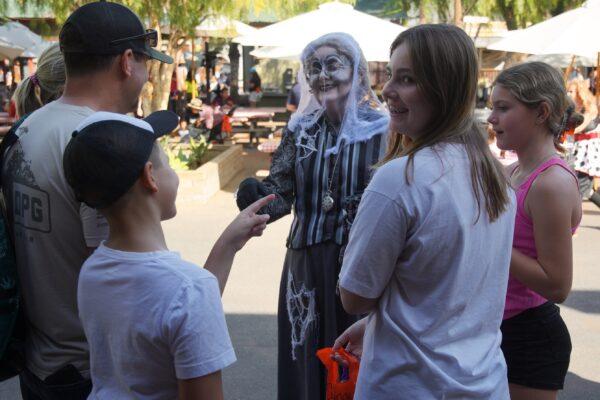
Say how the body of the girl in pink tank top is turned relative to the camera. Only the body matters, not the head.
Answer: to the viewer's left

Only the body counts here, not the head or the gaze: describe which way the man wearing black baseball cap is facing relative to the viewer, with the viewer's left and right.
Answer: facing away from the viewer and to the right of the viewer

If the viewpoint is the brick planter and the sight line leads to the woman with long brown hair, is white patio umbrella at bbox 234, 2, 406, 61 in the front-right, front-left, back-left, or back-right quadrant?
back-left

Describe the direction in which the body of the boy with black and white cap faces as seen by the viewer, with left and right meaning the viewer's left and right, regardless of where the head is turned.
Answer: facing away from the viewer and to the right of the viewer

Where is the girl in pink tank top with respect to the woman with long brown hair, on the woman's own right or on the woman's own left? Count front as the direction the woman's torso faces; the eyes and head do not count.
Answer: on the woman's own right

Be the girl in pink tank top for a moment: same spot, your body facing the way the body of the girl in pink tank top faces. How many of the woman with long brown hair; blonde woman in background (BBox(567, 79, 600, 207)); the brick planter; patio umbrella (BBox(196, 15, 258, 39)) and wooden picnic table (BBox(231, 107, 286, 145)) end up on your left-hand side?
1

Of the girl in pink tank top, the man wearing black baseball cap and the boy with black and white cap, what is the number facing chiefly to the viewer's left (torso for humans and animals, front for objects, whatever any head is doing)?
1

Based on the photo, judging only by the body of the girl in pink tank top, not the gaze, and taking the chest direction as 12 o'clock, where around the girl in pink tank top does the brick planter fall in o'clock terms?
The brick planter is roughly at 2 o'clock from the girl in pink tank top.

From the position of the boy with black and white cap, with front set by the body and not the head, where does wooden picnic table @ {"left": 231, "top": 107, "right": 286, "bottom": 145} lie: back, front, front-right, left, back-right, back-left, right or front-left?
front-left

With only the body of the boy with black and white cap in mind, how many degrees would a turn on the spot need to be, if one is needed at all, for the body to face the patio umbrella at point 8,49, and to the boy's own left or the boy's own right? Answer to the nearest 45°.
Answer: approximately 45° to the boy's own left

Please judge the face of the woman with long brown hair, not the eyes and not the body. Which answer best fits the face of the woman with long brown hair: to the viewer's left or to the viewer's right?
to the viewer's left

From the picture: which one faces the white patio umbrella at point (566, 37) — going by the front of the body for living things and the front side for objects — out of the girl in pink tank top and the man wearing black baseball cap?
the man wearing black baseball cap

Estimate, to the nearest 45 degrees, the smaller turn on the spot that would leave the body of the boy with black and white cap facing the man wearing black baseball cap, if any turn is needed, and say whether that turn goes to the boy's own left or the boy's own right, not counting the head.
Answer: approximately 90° to the boy's own left

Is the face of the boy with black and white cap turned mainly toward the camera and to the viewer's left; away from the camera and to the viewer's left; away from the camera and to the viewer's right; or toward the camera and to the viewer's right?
away from the camera and to the viewer's right
